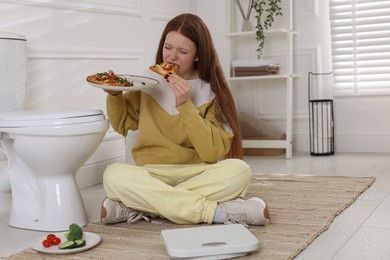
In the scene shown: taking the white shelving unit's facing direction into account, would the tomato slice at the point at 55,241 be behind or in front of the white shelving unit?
in front

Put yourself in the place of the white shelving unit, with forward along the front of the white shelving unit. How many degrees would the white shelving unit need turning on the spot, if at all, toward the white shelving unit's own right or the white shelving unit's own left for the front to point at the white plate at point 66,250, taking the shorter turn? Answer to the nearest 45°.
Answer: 0° — it already faces it

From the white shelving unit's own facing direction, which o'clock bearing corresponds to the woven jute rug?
The woven jute rug is roughly at 12 o'clock from the white shelving unit.

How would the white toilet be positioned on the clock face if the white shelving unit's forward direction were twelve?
The white toilet is roughly at 1 o'clock from the white shelving unit.

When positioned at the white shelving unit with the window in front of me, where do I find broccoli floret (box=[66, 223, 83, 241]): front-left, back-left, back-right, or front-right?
back-right

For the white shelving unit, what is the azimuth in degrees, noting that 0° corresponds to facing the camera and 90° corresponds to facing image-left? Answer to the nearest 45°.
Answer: approximately 0°

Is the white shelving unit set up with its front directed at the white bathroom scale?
yes

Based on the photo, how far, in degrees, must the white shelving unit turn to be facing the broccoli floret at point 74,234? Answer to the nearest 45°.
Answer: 0° — it already faces it

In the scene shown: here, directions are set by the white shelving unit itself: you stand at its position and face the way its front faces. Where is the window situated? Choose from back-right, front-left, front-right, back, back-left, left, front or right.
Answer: left
